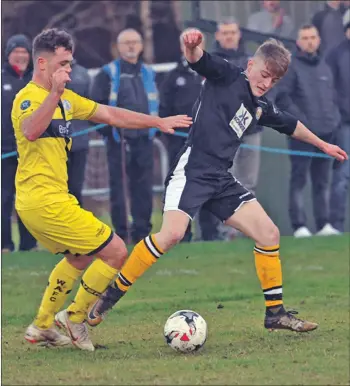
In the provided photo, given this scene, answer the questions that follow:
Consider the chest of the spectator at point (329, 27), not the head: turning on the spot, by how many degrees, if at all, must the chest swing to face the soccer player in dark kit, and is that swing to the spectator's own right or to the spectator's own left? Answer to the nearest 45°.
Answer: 0° — they already face them

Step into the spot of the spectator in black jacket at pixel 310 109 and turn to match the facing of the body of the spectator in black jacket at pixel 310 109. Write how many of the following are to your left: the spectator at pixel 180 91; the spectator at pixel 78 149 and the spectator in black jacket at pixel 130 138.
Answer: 0

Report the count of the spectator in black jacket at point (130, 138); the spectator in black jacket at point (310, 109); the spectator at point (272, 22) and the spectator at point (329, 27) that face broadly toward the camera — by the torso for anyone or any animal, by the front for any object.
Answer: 4

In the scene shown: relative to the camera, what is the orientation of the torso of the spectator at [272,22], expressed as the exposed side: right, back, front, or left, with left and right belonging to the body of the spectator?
front

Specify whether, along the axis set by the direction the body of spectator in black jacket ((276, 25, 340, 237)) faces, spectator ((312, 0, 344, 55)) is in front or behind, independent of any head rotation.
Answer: behind

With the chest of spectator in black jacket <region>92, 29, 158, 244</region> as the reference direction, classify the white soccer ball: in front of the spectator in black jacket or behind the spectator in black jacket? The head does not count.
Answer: in front

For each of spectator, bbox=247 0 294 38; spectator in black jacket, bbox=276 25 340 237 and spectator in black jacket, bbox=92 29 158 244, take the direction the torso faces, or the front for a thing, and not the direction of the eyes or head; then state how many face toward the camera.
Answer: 3

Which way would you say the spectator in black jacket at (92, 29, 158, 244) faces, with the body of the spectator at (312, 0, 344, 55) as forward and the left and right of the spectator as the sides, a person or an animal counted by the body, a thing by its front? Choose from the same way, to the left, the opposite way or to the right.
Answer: the same way

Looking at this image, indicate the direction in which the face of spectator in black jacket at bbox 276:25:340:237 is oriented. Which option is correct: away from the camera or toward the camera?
toward the camera

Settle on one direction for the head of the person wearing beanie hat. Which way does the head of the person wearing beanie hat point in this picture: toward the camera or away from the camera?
toward the camera

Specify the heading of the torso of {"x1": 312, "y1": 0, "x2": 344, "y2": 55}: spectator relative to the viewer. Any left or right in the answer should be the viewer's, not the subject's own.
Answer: facing the viewer
